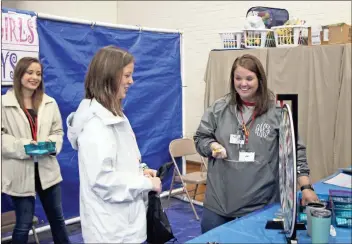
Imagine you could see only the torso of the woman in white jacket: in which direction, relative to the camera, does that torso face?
to the viewer's right

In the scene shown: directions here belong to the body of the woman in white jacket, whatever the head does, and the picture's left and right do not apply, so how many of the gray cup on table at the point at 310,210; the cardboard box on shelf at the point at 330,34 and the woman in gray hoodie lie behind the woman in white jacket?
0

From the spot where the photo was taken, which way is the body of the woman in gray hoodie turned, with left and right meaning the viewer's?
facing the viewer

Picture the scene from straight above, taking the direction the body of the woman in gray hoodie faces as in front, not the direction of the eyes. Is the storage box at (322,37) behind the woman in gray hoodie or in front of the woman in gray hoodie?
behind

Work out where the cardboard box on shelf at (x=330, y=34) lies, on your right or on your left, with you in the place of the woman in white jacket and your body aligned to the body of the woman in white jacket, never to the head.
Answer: on your left

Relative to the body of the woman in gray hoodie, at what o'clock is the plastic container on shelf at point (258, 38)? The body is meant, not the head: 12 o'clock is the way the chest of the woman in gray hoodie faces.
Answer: The plastic container on shelf is roughly at 6 o'clock from the woman in gray hoodie.

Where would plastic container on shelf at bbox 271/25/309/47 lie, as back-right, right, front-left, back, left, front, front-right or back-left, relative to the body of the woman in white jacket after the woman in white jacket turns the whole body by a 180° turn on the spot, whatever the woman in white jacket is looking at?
back-right

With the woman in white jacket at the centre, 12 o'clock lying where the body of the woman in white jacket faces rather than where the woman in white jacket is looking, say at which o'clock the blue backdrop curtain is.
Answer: The blue backdrop curtain is roughly at 9 o'clock from the woman in white jacket.

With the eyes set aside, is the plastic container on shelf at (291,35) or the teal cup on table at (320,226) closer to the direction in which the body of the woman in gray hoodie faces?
the teal cup on table

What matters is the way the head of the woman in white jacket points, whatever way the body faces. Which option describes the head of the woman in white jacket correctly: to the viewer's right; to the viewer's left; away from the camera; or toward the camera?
to the viewer's right

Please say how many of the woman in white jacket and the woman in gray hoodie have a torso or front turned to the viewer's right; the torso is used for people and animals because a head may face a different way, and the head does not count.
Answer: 1

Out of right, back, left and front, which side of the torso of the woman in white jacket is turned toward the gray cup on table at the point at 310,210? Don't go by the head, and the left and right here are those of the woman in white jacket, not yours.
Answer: front

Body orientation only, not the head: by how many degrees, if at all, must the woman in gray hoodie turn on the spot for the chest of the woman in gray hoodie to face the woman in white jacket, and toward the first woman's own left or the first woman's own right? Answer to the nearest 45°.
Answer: approximately 45° to the first woman's own right

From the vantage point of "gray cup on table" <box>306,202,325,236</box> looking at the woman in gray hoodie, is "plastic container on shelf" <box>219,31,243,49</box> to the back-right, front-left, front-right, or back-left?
front-right

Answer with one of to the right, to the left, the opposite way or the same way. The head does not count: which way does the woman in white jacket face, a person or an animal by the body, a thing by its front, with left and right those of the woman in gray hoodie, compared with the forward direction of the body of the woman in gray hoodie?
to the left

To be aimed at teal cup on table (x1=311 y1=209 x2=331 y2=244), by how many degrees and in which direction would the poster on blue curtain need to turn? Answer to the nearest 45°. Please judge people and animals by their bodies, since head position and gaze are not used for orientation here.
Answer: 0° — it already faces it
